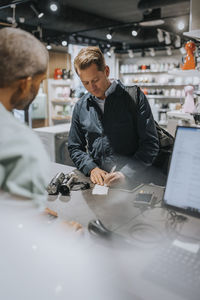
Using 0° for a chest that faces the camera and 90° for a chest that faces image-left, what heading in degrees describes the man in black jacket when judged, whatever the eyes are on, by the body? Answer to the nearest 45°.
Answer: approximately 45°

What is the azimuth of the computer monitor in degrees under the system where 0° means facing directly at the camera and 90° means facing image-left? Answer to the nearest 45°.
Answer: approximately 45°

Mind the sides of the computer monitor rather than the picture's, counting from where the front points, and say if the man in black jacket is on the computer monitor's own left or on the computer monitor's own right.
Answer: on the computer monitor's own right

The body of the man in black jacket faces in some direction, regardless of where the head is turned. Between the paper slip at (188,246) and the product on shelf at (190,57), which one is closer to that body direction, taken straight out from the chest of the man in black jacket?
the paper slip

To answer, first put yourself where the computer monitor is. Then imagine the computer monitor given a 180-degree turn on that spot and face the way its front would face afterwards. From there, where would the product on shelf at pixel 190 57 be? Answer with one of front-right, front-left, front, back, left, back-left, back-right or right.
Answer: front-left

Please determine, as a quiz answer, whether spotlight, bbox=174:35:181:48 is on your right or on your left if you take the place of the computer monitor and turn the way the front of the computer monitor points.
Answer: on your right
